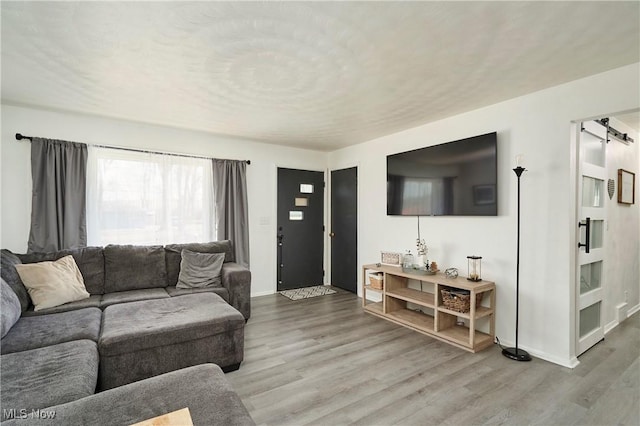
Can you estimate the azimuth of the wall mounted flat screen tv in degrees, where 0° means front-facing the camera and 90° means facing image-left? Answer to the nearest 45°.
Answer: approximately 45°

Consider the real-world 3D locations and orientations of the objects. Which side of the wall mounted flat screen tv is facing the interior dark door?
right

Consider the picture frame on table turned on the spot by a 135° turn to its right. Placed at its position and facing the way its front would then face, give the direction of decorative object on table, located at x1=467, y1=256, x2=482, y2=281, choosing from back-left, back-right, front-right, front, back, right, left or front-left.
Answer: back-right

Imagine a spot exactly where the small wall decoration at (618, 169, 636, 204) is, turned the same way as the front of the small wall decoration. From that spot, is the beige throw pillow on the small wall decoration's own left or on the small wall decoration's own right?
on the small wall decoration's own right

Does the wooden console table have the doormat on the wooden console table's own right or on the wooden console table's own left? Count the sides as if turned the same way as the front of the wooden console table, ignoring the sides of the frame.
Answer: on the wooden console table's own right

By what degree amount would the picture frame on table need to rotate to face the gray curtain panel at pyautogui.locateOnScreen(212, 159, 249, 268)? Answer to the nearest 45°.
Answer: approximately 45° to its right

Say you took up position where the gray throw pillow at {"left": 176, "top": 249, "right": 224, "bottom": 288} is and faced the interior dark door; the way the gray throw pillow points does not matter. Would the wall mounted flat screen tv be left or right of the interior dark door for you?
right

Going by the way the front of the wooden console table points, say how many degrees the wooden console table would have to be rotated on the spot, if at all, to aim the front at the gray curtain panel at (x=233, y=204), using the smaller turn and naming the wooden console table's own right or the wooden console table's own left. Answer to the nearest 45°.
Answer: approximately 45° to the wooden console table's own right
